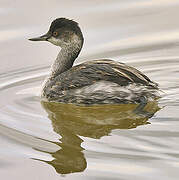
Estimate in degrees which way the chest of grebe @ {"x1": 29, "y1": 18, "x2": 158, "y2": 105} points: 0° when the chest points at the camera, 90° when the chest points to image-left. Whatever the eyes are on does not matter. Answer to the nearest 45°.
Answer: approximately 90°
